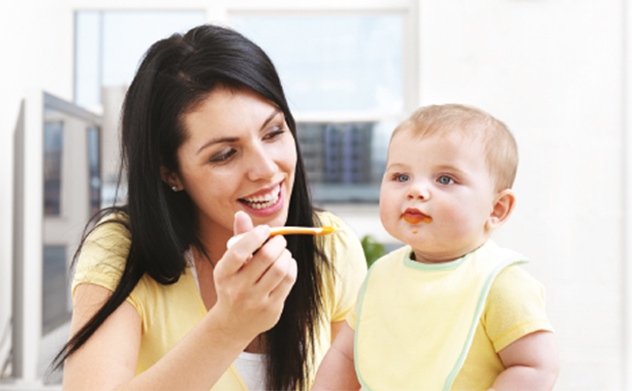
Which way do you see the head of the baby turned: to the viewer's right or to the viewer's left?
to the viewer's left

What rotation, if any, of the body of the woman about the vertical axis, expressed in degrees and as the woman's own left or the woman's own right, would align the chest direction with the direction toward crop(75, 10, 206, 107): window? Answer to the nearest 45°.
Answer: approximately 135° to the woman's own left

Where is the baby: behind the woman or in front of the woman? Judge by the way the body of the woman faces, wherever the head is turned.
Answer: in front

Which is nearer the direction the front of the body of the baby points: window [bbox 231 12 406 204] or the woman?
the woman

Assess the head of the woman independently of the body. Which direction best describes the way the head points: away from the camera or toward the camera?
toward the camera

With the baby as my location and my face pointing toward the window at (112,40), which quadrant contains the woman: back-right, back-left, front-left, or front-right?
front-left

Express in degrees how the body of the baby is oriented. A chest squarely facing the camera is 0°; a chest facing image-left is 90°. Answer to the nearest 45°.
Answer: approximately 45°

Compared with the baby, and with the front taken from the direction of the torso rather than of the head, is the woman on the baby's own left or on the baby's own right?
on the baby's own right

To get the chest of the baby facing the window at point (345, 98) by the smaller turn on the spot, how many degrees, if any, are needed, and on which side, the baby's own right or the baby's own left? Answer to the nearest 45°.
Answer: approximately 135° to the baby's own right

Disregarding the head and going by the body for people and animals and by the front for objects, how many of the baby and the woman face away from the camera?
0

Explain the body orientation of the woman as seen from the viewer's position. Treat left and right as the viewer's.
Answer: facing the viewer and to the right of the viewer
